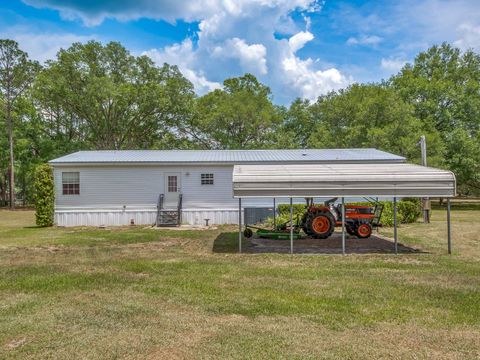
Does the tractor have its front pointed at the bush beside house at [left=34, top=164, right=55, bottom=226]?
no

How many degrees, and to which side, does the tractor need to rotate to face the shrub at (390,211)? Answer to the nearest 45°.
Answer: approximately 45° to its left

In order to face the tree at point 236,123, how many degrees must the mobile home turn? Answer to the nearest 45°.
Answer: approximately 180°

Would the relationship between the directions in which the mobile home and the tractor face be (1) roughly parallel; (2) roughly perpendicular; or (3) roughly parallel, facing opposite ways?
roughly perpendicular

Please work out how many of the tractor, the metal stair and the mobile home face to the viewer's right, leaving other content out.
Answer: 1

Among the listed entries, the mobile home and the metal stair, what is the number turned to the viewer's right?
0

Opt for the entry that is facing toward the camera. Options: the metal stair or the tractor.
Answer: the metal stair

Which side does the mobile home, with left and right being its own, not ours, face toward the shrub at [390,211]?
left

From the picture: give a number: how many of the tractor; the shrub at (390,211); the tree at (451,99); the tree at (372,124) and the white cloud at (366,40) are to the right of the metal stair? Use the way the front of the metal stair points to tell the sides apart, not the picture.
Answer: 0

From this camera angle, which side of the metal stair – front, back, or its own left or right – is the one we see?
front

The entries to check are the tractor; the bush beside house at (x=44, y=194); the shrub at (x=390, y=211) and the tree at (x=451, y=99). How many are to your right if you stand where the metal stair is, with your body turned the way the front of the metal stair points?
1

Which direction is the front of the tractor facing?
to the viewer's right

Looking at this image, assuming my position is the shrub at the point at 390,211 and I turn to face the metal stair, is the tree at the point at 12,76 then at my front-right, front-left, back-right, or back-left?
front-right

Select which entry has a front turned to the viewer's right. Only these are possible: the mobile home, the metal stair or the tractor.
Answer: the tractor

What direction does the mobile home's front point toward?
toward the camera

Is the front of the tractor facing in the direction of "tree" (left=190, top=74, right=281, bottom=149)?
no

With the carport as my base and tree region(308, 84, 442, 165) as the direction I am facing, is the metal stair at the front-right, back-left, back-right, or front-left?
front-left

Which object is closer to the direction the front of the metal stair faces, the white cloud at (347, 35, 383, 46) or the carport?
the carport

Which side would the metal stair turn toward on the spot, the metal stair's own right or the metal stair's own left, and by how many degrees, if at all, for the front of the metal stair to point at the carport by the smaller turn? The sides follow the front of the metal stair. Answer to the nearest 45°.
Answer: approximately 45° to the metal stair's own left
